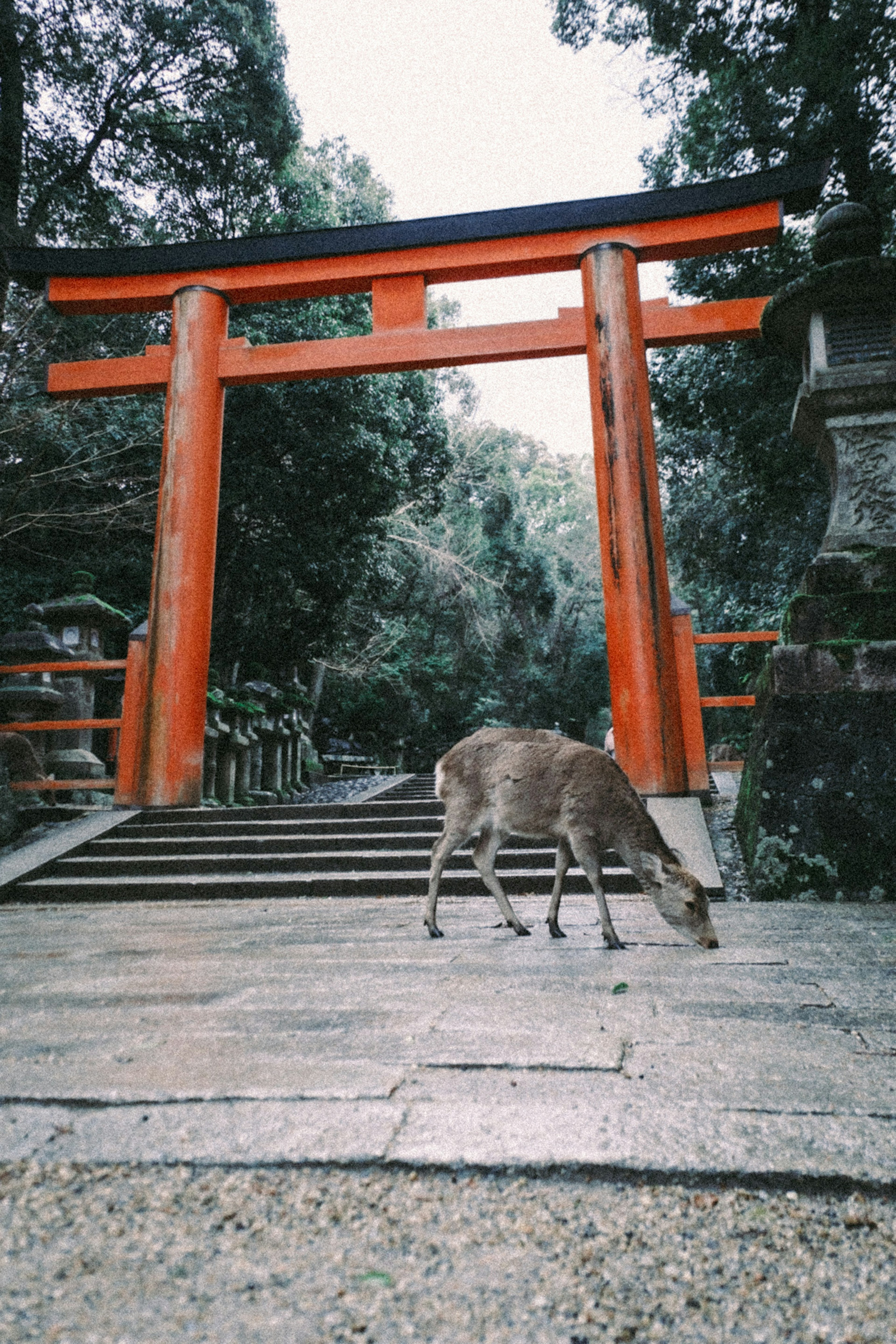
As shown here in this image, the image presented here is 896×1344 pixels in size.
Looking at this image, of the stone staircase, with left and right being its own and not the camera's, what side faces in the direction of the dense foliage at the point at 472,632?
back

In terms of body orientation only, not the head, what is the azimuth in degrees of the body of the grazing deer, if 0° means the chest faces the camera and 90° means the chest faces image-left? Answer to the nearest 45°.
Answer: approximately 270°

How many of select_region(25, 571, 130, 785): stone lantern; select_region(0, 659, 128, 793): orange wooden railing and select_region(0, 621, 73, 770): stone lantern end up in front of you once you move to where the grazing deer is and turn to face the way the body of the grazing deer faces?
0

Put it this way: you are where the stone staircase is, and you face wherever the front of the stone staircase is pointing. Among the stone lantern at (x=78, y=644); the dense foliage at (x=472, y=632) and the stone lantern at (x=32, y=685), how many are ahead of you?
0

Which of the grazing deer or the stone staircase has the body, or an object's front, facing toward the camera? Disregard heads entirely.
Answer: the stone staircase

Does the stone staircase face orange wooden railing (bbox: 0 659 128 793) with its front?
no

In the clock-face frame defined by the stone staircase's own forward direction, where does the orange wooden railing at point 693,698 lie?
The orange wooden railing is roughly at 9 o'clock from the stone staircase.

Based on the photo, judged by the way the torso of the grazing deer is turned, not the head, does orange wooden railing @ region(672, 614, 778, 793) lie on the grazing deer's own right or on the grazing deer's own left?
on the grazing deer's own left

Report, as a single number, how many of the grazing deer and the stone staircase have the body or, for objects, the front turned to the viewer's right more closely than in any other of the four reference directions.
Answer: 1

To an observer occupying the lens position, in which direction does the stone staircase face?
facing the viewer

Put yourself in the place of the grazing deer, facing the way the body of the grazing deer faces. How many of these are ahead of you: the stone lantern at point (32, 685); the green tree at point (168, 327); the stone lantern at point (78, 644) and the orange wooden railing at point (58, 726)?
0
